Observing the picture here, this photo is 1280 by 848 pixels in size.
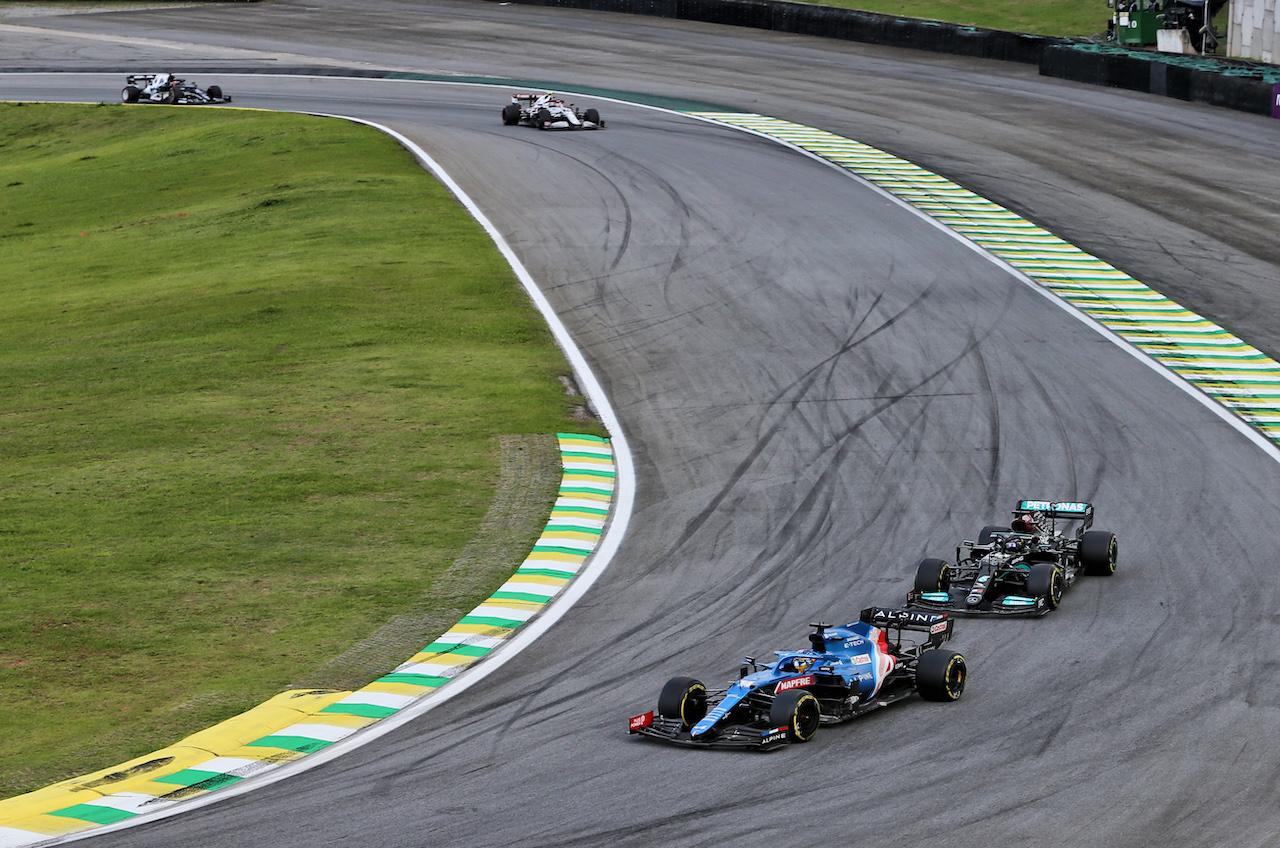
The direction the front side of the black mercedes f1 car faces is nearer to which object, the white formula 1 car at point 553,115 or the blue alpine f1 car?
the blue alpine f1 car

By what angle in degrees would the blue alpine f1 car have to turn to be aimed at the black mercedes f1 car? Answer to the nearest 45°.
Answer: approximately 180°

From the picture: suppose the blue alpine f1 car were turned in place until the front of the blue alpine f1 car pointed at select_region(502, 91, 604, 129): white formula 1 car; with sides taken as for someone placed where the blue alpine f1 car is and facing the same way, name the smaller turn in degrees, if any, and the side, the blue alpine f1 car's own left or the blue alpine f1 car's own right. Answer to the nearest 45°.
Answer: approximately 135° to the blue alpine f1 car's own right

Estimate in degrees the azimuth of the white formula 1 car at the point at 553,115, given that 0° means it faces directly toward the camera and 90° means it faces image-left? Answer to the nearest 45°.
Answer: approximately 315°

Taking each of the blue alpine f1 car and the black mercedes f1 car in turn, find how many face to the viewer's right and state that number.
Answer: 0

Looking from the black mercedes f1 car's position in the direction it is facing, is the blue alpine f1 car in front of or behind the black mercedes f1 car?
in front

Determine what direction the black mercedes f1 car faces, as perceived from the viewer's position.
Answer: facing the viewer and to the left of the viewer

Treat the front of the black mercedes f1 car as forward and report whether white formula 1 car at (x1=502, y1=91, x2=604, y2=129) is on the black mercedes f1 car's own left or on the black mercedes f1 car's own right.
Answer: on the black mercedes f1 car's own right

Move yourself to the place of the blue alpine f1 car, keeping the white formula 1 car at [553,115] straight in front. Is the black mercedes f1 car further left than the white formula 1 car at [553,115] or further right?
right

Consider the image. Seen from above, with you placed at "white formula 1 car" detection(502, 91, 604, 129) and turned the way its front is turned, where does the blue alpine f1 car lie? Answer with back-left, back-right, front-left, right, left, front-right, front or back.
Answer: front-right

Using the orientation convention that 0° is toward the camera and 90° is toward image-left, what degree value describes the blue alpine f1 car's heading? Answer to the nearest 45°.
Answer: approximately 45°
